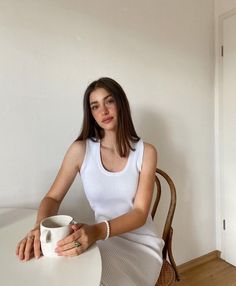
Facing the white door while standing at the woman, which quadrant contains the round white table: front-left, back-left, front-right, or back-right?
back-right

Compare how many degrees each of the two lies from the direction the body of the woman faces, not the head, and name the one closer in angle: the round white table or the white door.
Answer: the round white table

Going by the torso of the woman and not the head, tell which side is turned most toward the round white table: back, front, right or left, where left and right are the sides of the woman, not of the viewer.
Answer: front

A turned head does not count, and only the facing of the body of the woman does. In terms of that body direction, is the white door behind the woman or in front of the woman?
behind

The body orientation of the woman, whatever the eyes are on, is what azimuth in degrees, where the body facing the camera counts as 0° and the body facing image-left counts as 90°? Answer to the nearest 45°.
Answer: approximately 45°
